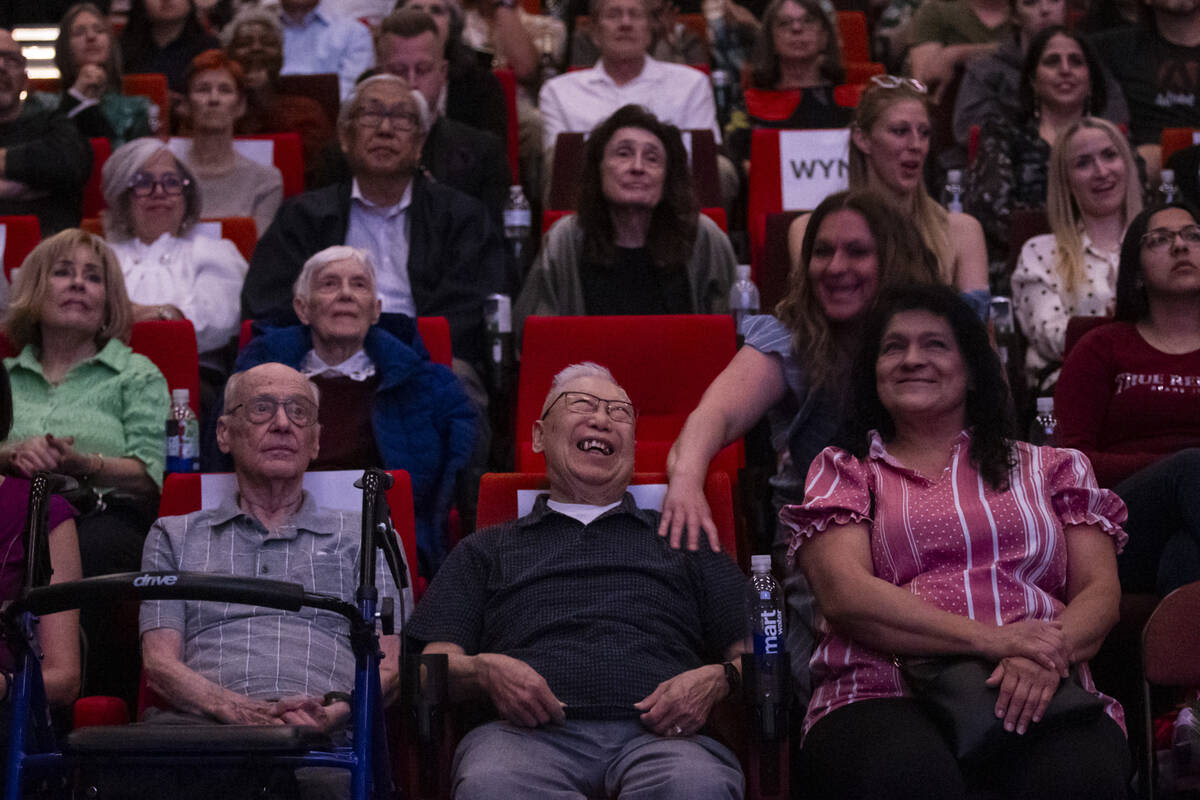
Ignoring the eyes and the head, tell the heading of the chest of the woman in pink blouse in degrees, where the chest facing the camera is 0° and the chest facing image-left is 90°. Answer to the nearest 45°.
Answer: approximately 0°

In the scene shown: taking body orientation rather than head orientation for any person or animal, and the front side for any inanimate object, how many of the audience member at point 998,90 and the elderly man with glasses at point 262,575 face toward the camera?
2

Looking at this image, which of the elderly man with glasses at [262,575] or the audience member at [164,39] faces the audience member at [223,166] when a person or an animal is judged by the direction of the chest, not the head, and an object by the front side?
the audience member at [164,39]

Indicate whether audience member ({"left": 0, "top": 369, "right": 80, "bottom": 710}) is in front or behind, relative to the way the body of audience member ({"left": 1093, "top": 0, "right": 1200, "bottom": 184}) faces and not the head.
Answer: in front

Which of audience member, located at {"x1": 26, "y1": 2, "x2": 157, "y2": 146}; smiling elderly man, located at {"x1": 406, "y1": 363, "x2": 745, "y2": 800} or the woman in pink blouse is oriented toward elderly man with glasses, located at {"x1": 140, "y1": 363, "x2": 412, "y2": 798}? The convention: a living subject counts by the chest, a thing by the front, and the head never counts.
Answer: the audience member

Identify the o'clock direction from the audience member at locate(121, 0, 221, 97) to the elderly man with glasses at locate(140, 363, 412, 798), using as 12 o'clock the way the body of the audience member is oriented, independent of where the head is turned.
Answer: The elderly man with glasses is roughly at 12 o'clock from the audience member.

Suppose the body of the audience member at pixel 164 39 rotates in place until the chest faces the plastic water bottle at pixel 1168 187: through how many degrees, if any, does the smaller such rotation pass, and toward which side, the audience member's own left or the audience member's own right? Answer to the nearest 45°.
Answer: approximately 45° to the audience member's own left

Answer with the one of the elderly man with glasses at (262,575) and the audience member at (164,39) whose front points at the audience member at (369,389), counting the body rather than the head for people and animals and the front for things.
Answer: the audience member at (164,39)

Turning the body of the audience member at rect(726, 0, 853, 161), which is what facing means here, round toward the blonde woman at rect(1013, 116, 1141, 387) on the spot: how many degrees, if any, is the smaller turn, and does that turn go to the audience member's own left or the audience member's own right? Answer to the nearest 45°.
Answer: approximately 45° to the audience member's own left

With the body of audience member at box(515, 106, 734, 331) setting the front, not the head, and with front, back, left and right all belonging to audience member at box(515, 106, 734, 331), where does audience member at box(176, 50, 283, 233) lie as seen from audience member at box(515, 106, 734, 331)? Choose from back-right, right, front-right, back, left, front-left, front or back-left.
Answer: back-right

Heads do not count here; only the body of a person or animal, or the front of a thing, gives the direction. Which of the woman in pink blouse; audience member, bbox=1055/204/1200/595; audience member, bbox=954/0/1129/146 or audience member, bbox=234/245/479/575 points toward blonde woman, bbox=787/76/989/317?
audience member, bbox=954/0/1129/146
